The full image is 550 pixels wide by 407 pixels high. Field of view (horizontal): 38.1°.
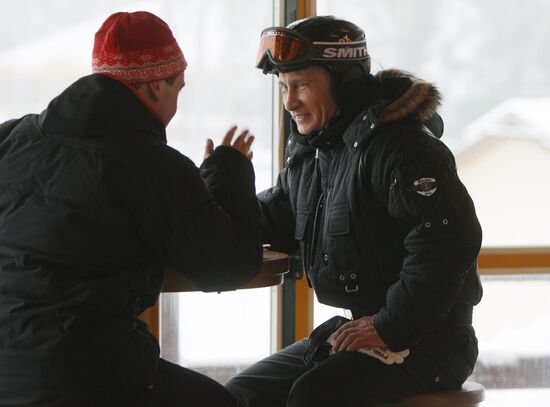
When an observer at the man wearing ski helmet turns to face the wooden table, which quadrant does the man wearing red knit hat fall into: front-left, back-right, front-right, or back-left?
front-left

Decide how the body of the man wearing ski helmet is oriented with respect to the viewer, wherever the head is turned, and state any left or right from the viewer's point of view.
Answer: facing the viewer and to the left of the viewer

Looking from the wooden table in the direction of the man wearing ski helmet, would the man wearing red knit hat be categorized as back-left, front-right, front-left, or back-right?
back-right

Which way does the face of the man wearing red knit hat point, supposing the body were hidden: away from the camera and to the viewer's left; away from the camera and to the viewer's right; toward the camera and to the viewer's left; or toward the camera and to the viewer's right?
away from the camera and to the viewer's right

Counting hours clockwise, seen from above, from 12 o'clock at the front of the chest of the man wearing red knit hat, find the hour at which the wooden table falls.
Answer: The wooden table is roughly at 12 o'clock from the man wearing red knit hat.

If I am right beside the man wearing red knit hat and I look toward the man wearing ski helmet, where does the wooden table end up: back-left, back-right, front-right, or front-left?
front-left

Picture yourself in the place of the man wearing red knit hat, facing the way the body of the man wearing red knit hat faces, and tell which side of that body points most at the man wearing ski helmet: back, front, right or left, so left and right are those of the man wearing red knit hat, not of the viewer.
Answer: front

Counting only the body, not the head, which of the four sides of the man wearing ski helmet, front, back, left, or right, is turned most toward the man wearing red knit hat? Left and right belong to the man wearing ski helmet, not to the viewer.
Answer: front

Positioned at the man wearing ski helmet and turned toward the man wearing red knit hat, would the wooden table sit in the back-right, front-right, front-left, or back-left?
front-right

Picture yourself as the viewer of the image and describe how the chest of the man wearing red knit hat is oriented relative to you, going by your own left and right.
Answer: facing away from the viewer and to the right of the viewer

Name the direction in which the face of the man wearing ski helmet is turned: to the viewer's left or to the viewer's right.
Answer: to the viewer's left

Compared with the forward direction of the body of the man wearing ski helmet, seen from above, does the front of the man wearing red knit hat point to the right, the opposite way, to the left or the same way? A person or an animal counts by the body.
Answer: the opposite way
